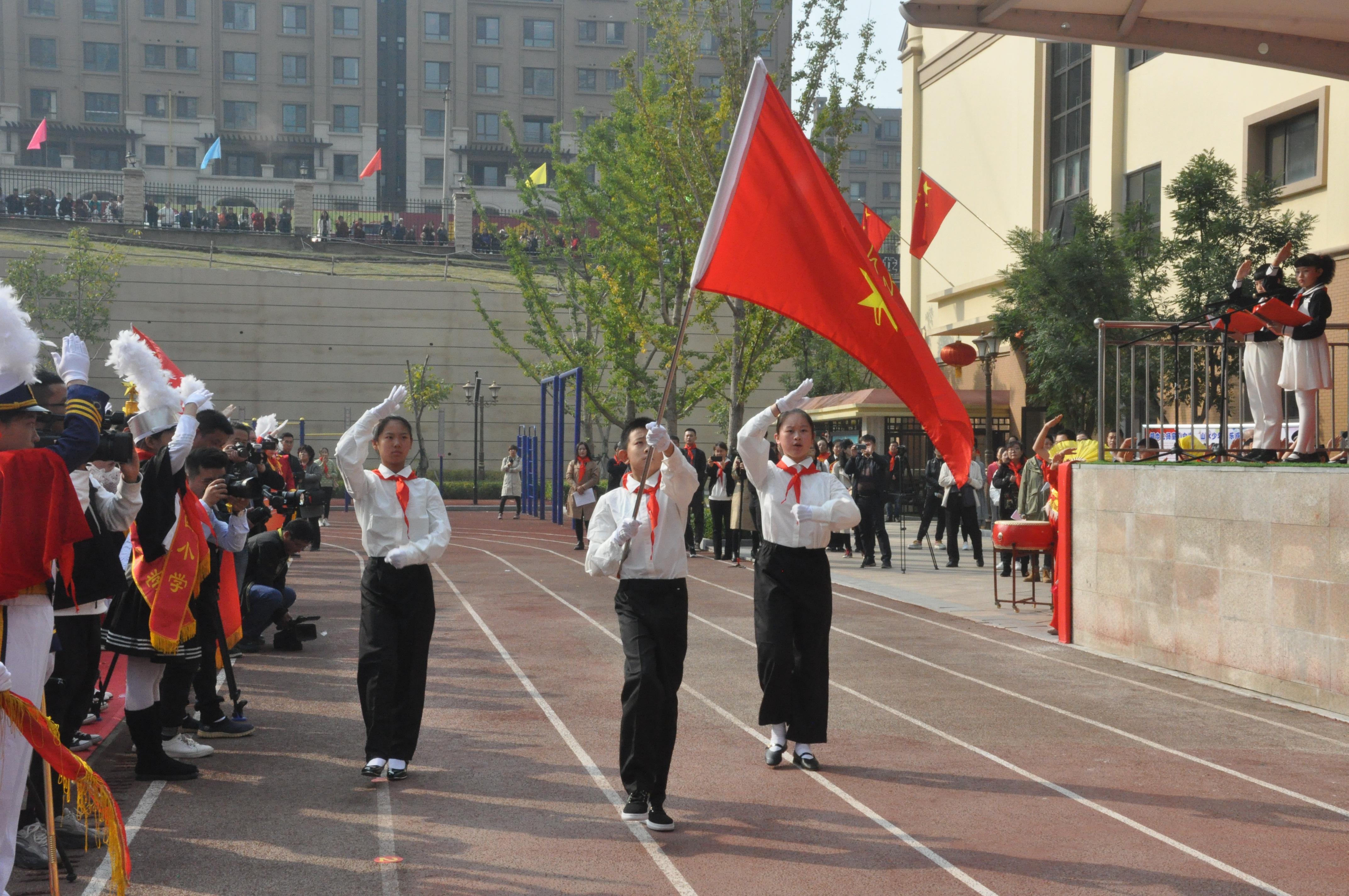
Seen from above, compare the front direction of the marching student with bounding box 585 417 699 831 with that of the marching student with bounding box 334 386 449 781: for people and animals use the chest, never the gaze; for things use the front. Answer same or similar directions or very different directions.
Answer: same or similar directions

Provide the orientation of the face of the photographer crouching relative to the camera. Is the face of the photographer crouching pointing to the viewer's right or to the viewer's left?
to the viewer's right

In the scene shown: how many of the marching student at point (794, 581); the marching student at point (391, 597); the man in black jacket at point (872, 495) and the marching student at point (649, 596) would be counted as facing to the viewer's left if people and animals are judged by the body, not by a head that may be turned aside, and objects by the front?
0

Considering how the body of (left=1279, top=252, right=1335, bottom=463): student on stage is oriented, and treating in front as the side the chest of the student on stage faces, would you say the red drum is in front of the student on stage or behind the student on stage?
in front

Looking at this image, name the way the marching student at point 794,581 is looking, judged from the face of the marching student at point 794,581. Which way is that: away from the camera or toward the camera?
toward the camera

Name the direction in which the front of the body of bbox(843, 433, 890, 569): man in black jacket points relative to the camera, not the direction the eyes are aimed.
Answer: toward the camera

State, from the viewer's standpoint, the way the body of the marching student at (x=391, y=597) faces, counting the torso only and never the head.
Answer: toward the camera

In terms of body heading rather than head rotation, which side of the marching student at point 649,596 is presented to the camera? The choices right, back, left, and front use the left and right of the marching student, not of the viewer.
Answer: front

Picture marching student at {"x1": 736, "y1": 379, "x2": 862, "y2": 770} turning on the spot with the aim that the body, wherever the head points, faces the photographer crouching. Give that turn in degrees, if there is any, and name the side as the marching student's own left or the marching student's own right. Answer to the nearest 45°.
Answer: approximately 135° to the marching student's own right
